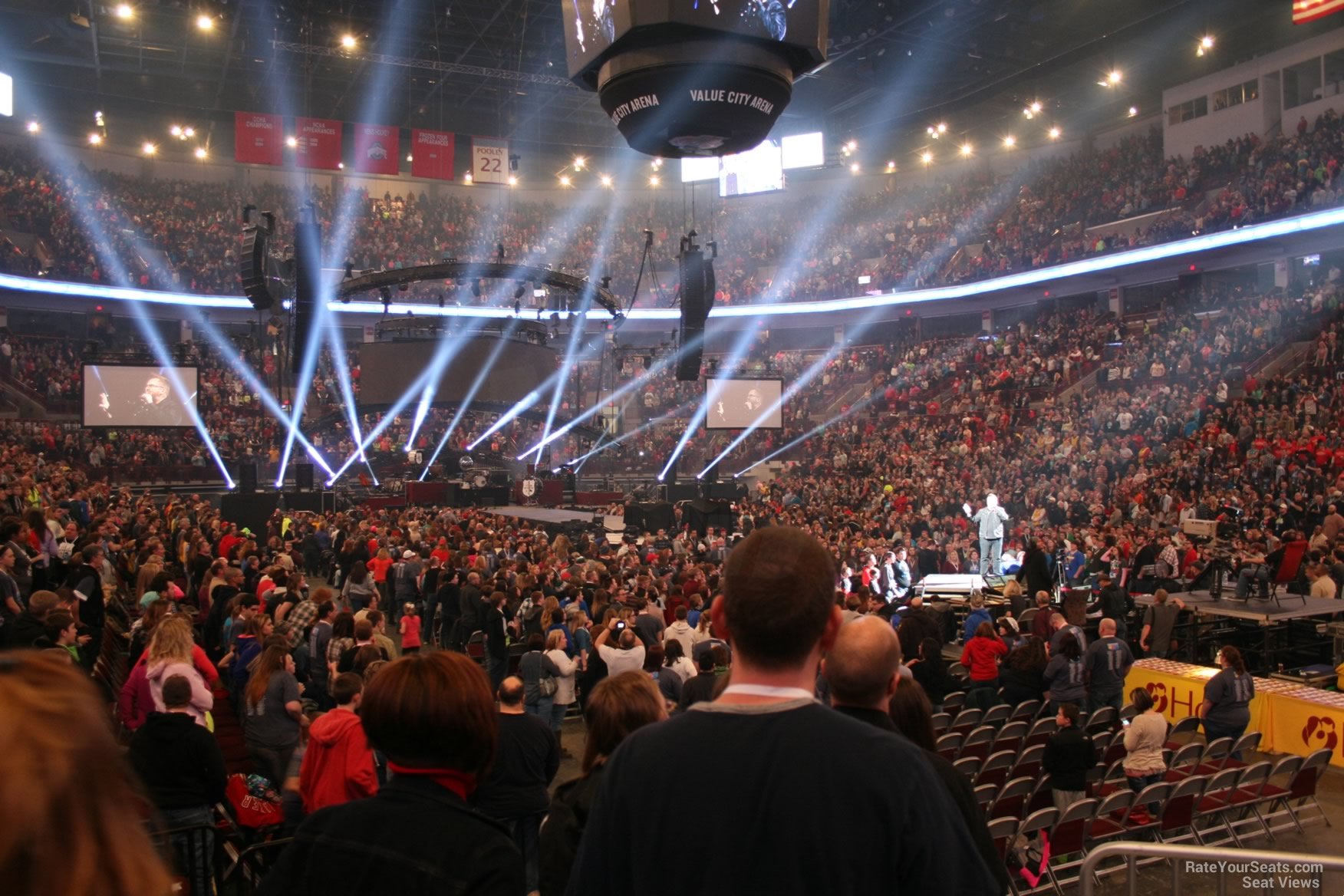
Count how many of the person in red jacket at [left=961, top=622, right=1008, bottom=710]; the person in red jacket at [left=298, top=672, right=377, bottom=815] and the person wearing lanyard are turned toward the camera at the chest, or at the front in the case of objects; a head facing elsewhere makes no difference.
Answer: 0

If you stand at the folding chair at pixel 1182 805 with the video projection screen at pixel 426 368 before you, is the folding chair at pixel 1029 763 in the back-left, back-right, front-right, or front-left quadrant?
front-left

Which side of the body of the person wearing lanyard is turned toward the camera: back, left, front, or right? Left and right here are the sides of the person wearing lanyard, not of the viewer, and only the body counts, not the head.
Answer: back

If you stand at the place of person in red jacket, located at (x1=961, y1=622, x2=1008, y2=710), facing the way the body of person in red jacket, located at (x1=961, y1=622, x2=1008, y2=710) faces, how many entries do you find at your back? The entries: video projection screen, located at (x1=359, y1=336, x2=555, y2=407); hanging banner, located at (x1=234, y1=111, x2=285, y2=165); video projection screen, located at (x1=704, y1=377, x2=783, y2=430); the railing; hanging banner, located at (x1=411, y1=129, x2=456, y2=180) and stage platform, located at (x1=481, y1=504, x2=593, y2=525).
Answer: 1

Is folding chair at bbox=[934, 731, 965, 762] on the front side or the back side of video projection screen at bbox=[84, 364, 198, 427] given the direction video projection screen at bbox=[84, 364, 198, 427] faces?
on the front side

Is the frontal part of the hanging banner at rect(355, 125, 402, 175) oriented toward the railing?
yes

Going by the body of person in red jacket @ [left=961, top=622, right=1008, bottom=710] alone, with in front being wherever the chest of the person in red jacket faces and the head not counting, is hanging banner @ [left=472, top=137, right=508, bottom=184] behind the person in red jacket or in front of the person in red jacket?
in front

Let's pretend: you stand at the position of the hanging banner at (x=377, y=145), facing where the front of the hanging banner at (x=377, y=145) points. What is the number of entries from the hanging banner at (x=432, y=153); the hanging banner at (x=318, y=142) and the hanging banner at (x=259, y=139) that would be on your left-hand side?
1

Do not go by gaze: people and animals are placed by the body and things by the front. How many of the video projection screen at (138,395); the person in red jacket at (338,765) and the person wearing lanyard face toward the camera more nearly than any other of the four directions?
1

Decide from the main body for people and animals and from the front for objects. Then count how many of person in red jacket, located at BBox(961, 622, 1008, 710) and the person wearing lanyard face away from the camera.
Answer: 2

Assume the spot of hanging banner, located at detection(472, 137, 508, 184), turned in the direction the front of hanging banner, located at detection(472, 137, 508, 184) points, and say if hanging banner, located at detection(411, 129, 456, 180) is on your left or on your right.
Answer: on your right

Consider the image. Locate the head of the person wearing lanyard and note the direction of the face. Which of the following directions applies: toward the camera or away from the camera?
away from the camera

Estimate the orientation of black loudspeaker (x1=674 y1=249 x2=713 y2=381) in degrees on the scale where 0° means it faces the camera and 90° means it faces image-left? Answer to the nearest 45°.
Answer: approximately 315°

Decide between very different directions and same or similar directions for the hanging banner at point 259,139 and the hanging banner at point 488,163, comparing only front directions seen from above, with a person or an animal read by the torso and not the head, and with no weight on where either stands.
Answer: same or similar directions

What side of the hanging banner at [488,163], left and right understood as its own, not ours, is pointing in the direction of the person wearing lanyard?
front

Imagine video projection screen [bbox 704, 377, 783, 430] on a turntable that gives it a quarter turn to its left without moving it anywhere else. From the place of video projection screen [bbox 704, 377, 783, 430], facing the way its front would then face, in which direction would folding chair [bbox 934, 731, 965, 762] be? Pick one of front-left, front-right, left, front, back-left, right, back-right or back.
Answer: right

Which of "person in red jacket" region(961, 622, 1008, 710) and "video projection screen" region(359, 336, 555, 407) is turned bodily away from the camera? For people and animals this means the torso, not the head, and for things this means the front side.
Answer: the person in red jacket

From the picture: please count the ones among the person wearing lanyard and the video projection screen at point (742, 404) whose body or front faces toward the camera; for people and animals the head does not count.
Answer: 1

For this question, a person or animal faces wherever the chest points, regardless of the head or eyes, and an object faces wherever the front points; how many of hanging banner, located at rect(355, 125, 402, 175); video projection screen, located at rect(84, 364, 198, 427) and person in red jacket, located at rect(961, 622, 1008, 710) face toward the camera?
2

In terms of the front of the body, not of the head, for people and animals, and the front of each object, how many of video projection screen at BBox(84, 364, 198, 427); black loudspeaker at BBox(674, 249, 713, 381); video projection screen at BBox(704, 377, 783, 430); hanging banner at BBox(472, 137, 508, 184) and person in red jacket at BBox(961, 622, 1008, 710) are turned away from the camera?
1

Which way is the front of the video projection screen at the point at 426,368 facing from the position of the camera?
facing the viewer

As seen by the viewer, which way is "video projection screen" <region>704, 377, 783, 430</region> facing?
toward the camera
